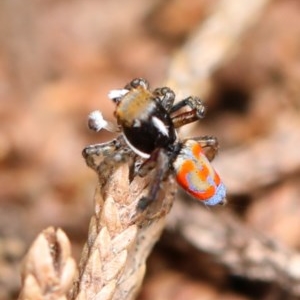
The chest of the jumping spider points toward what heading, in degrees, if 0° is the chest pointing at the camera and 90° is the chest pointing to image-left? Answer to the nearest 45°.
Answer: approximately 135°

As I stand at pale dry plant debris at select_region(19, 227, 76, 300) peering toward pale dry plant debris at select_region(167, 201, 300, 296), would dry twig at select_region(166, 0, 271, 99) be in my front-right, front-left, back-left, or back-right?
front-left
